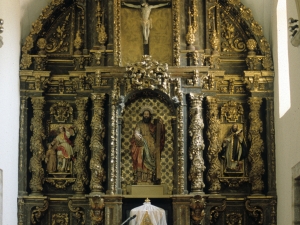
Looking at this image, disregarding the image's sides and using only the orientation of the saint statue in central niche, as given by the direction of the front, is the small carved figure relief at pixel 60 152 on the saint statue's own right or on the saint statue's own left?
on the saint statue's own right

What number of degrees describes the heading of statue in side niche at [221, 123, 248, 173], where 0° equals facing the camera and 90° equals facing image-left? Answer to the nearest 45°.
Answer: approximately 0°

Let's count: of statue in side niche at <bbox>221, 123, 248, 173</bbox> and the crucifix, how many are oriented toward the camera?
2

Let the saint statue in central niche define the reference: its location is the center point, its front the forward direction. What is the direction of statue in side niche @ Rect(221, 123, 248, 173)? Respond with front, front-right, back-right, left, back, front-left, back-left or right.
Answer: left

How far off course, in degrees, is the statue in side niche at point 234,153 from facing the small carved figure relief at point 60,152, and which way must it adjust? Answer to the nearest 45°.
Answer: approximately 90° to its right
